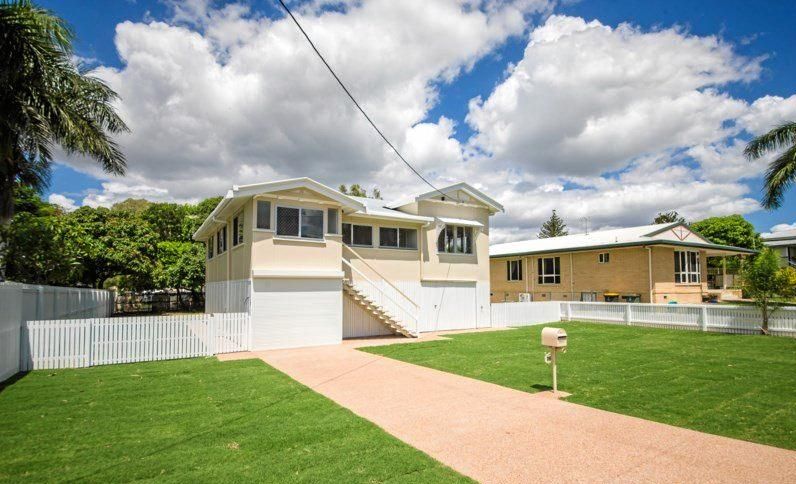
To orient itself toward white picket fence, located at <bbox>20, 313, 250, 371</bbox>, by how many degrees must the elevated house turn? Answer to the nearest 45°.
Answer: approximately 90° to its right

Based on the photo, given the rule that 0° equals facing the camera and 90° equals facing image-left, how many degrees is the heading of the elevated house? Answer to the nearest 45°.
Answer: approximately 315°

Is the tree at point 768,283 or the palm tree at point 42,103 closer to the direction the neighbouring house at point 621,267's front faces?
the tree

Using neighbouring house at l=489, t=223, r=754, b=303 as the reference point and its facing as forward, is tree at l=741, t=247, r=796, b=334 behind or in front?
in front

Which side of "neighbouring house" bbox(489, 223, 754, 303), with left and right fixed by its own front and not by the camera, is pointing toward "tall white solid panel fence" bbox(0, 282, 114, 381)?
right

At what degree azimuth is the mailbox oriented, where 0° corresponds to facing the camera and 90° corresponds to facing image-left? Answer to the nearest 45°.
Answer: approximately 315°

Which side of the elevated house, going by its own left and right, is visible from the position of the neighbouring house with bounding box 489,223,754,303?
left
